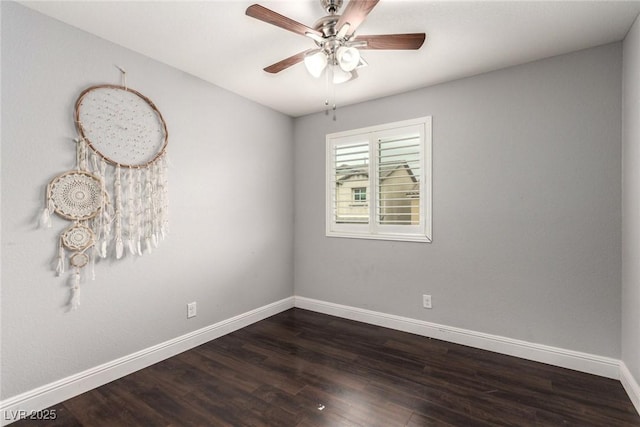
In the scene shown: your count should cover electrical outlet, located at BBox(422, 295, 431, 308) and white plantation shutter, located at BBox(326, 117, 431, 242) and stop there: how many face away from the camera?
0

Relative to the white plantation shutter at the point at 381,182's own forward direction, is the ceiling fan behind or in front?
in front

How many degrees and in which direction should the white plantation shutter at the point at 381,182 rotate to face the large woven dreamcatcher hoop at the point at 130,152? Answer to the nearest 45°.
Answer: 0° — it already faces it

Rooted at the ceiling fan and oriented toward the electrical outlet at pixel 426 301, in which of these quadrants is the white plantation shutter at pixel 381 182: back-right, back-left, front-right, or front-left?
front-left

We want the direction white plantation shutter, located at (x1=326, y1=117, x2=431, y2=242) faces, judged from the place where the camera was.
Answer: facing the viewer and to the left of the viewer

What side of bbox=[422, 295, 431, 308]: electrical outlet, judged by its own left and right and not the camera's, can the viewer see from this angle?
front

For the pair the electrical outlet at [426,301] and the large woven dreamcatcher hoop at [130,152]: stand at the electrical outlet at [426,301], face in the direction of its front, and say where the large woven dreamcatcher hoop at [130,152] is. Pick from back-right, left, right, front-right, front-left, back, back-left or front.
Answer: front-right
